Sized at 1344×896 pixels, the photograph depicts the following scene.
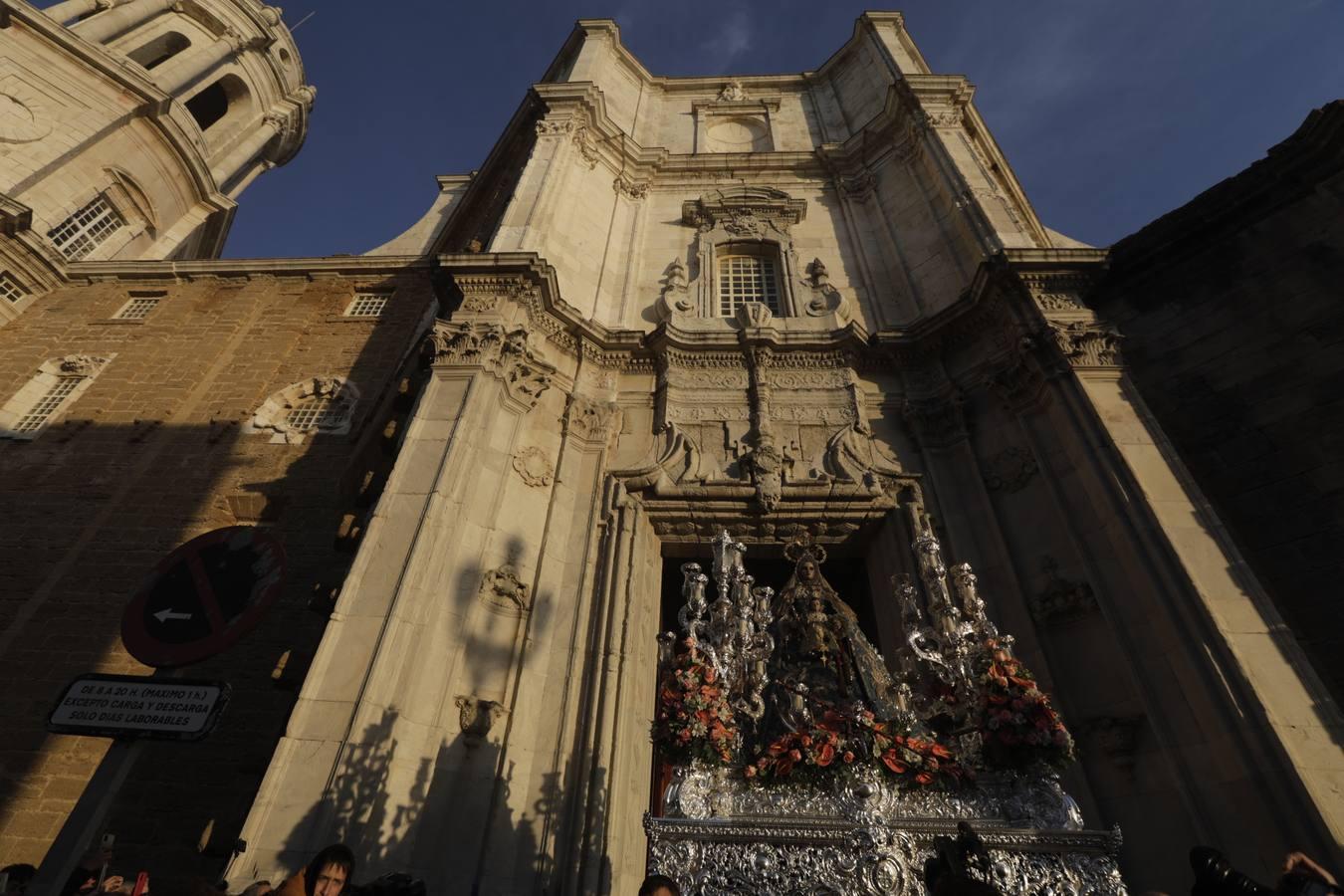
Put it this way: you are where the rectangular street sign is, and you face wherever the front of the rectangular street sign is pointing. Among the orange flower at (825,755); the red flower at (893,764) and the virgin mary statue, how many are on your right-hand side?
0

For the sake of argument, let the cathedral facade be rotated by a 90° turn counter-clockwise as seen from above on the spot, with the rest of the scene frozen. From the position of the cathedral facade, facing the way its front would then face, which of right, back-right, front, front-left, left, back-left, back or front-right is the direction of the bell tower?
back

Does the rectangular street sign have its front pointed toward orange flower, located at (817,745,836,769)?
no

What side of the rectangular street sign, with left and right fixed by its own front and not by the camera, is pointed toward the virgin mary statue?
left

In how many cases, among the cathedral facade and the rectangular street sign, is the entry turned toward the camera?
2

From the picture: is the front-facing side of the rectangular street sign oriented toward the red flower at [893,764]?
no

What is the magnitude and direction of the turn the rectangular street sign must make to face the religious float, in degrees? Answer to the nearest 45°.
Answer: approximately 45° to its left

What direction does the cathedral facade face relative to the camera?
toward the camera

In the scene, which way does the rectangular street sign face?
toward the camera
